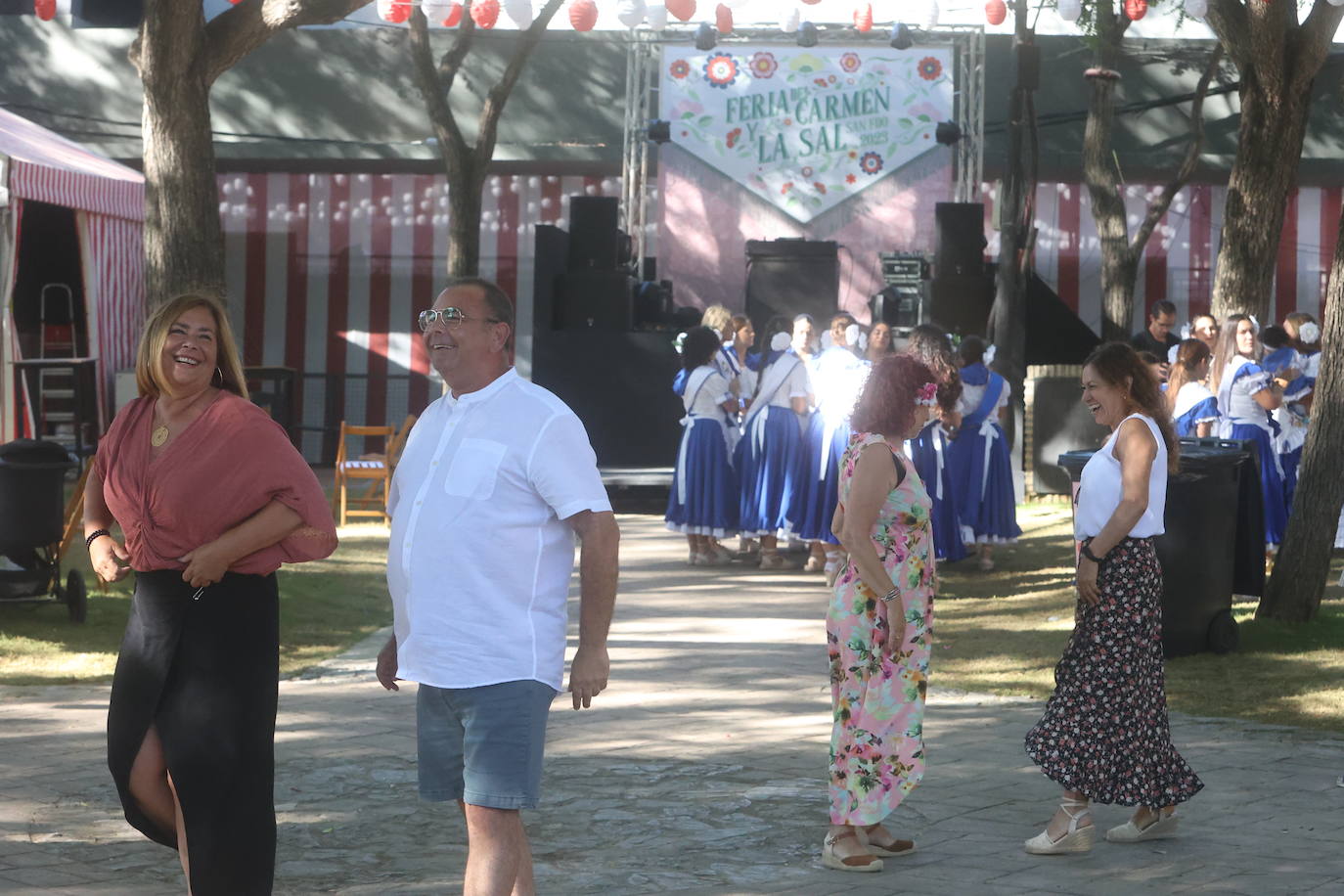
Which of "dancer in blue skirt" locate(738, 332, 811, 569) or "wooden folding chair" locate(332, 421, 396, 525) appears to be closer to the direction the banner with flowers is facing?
the dancer in blue skirt

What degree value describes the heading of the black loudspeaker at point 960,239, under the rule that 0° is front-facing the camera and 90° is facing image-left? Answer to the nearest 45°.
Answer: approximately 0°

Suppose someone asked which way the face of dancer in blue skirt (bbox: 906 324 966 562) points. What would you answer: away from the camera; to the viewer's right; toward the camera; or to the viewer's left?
away from the camera

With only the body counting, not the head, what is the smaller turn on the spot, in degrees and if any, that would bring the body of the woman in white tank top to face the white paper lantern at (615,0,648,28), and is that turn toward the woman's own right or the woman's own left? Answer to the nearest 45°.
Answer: approximately 45° to the woman's own right

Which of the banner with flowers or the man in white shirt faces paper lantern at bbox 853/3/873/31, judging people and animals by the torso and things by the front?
the banner with flowers

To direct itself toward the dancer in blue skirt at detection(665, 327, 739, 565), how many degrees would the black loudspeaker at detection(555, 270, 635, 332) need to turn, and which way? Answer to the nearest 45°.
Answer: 0° — it already faces them

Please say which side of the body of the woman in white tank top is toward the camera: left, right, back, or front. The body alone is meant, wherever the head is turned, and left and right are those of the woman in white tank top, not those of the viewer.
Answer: left

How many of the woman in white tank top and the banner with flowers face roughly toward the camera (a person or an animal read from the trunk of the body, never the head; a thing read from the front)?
1

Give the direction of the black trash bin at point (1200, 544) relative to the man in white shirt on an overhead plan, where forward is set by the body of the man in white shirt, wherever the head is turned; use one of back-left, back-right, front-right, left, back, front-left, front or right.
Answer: back

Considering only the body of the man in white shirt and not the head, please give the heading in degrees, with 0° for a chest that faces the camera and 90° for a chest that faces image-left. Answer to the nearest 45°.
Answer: approximately 45°

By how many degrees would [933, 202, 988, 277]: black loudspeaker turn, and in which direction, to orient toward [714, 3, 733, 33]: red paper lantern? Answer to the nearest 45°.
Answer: approximately 90° to its right
